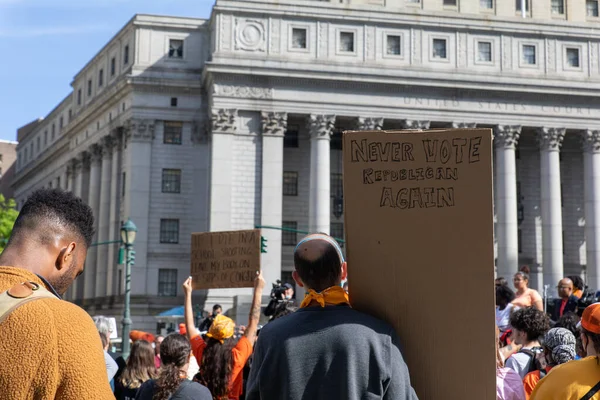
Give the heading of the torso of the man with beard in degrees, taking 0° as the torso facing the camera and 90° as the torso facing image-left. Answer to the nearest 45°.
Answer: approximately 225°

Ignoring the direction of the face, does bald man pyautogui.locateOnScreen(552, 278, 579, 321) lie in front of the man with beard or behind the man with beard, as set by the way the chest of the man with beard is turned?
in front

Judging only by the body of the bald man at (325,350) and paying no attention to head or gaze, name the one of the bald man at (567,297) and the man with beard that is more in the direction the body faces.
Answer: the bald man

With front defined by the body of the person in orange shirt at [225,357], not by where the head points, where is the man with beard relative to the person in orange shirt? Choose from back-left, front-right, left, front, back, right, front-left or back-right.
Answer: back

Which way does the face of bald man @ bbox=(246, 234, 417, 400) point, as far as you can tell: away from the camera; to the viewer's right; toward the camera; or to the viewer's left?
away from the camera

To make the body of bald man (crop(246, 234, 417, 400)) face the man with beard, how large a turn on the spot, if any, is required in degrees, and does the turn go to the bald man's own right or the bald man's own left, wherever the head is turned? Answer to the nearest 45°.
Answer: approximately 135° to the bald man's own left

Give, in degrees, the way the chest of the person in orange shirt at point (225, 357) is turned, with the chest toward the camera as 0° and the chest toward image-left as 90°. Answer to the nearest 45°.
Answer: approximately 180°

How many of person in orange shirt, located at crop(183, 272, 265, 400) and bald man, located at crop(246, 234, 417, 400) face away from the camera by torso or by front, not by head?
2

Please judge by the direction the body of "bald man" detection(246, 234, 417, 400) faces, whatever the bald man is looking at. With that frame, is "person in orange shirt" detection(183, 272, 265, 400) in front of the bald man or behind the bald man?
in front

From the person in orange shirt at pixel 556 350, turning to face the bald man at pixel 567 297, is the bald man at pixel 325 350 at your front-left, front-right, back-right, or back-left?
back-left

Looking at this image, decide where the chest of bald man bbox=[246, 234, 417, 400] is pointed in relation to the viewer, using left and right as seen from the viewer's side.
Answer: facing away from the viewer

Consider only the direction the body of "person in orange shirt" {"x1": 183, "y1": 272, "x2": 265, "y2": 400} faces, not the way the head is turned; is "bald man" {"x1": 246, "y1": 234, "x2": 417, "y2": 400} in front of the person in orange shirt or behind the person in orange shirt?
behind

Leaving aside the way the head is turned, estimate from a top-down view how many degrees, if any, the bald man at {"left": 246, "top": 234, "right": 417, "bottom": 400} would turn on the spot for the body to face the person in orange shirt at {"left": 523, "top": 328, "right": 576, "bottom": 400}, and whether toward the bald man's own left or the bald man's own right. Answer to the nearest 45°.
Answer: approximately 45° to the bald man's own right

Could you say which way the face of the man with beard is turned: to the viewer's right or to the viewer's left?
to the viewer's right

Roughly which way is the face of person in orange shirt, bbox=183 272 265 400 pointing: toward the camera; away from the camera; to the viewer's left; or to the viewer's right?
away from the camera
